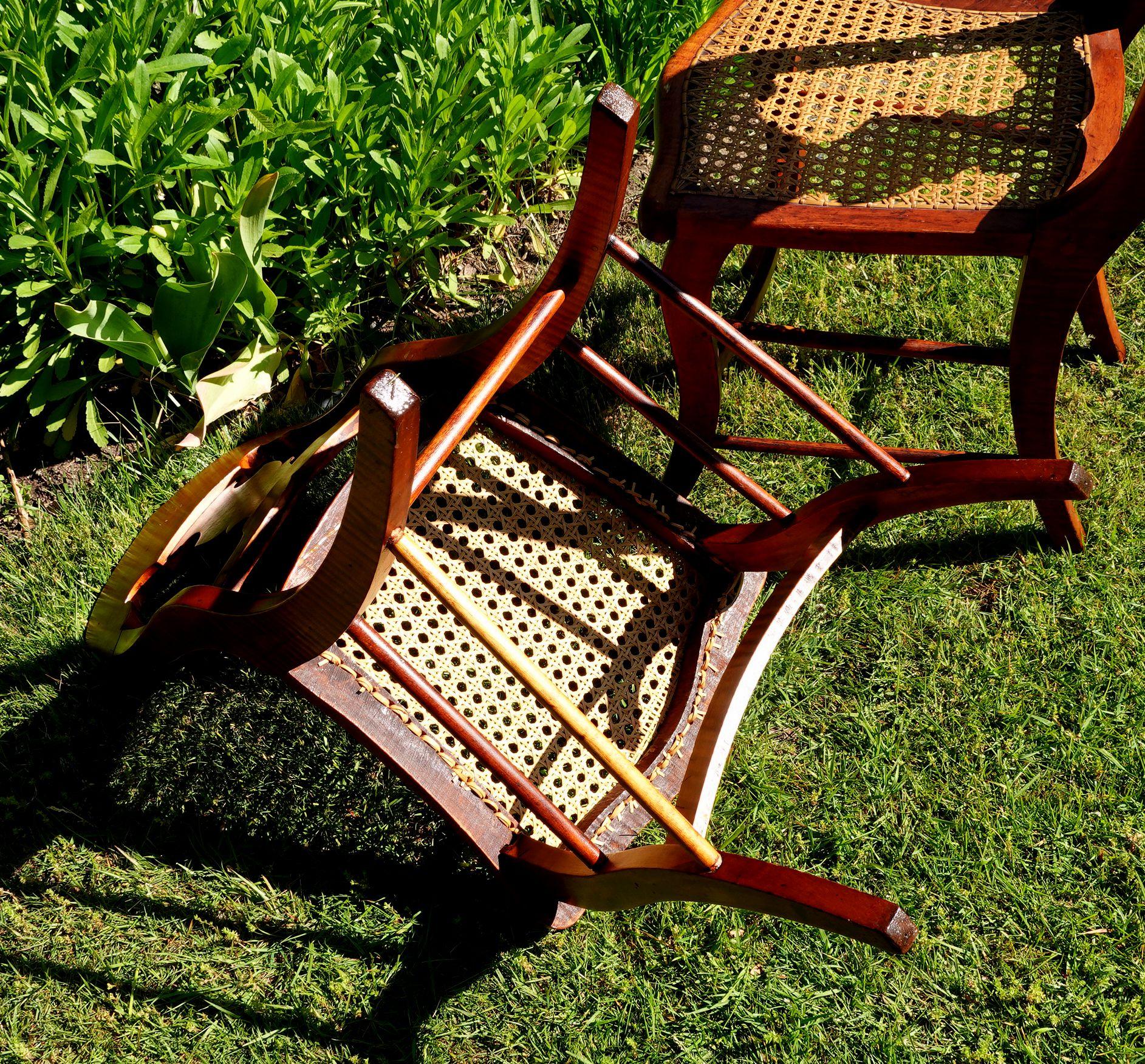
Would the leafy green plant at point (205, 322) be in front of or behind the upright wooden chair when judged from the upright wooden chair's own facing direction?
in front
